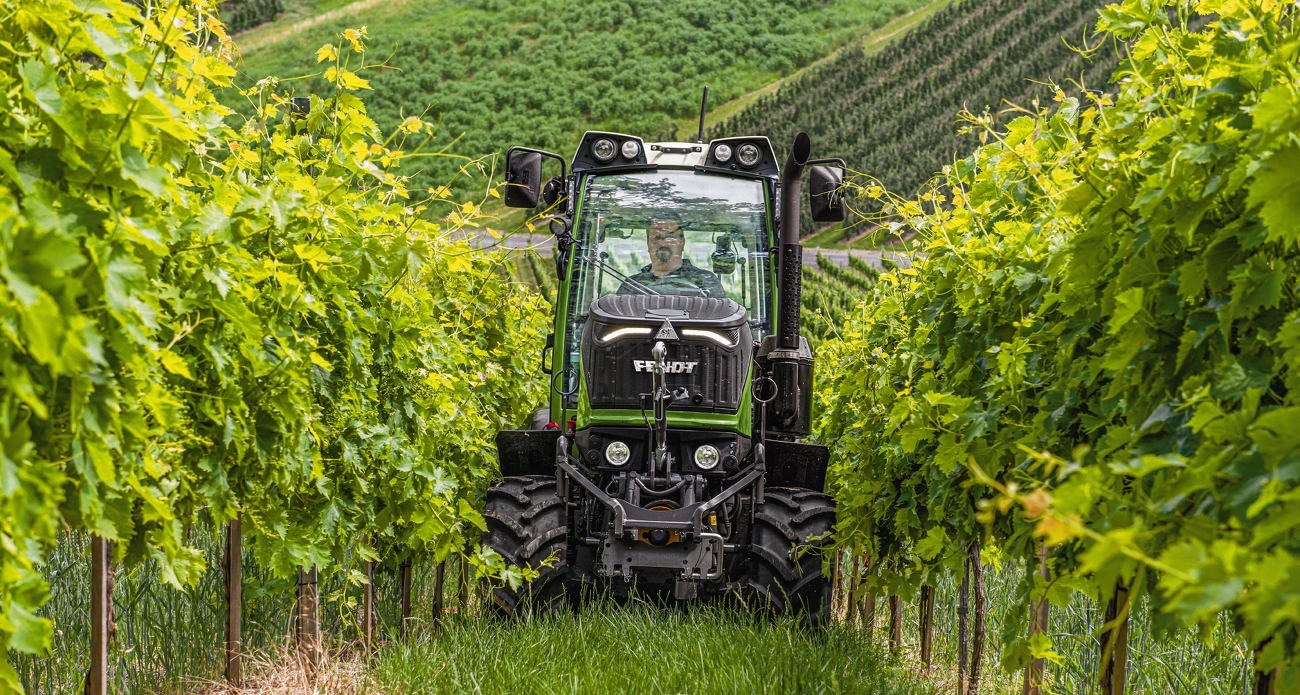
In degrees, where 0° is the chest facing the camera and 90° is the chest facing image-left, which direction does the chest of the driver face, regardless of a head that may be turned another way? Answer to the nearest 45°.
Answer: approximately 0°

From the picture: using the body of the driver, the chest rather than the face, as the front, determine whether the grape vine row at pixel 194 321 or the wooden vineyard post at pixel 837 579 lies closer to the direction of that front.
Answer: the grape vine row

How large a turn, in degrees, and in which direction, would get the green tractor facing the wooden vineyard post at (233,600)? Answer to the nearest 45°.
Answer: approximately 45° to its right

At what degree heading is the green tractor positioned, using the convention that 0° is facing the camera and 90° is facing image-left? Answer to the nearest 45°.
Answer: approximately 0°

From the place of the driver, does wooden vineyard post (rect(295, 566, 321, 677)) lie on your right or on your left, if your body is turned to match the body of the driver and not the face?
on your right

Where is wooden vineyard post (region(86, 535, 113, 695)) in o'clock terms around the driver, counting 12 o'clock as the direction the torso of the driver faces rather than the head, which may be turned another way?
The wooden vineyard post is roughly at 1 o'clock from the driver.
